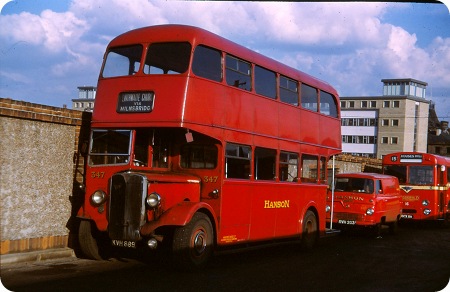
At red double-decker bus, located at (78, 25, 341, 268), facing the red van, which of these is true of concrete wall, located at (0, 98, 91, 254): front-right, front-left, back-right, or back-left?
back-left

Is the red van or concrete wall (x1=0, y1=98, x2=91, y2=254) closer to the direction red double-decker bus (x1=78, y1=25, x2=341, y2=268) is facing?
the concrete wall

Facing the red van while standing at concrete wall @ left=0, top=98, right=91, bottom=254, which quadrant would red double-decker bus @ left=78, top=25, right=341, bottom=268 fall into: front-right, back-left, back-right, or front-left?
front-right

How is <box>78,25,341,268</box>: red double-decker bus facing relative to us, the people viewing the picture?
facing the viewer and to the left of the viewer

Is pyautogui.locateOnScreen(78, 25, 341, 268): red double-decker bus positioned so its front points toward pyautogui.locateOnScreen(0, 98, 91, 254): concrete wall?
no

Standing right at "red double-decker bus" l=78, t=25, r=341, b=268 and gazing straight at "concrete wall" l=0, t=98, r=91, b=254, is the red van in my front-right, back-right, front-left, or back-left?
back-right

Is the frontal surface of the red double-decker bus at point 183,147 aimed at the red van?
no
